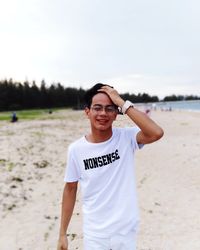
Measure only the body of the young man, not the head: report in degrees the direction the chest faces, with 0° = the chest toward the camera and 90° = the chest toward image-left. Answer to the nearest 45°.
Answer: approximately 0°
